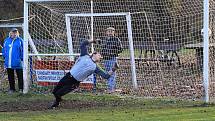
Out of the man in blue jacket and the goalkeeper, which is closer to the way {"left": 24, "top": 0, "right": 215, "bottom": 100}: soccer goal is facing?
the goalkeeper

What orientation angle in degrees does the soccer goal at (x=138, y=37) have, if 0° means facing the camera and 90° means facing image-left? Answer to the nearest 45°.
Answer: approximately 0°

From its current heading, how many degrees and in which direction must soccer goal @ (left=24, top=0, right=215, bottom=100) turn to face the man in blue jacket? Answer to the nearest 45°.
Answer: approximately 90° to its right

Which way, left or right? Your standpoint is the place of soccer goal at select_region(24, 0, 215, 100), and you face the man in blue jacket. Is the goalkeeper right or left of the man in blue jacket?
left
